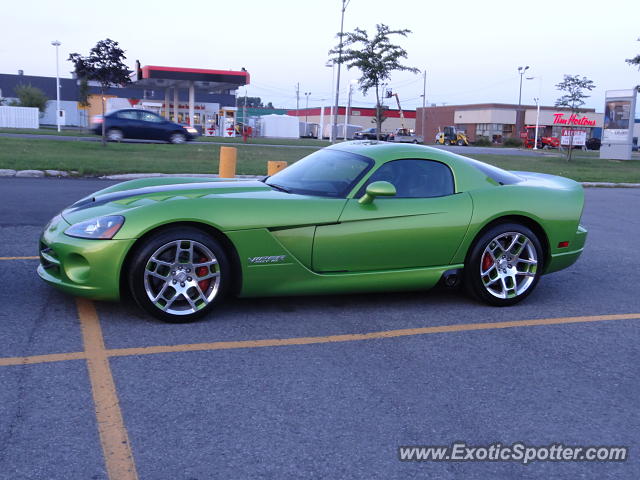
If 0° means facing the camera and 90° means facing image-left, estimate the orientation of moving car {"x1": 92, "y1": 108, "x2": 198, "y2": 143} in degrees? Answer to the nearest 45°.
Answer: approximately 270°

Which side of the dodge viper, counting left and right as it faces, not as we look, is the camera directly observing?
left

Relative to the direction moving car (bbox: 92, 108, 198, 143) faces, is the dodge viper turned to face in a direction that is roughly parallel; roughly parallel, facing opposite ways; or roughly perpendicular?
roughly parallel, facing opposite ways

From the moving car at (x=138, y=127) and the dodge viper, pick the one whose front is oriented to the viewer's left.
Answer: the dodge viper

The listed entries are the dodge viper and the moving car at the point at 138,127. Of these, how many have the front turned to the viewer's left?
1

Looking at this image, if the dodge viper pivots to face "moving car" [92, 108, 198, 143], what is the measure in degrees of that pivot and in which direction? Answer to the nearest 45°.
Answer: approximately 90° to its right

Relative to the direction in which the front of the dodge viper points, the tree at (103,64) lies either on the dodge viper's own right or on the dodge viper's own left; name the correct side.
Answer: on the dodge viper's own right

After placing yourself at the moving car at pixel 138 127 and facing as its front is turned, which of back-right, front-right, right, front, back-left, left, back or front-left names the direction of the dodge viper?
right
